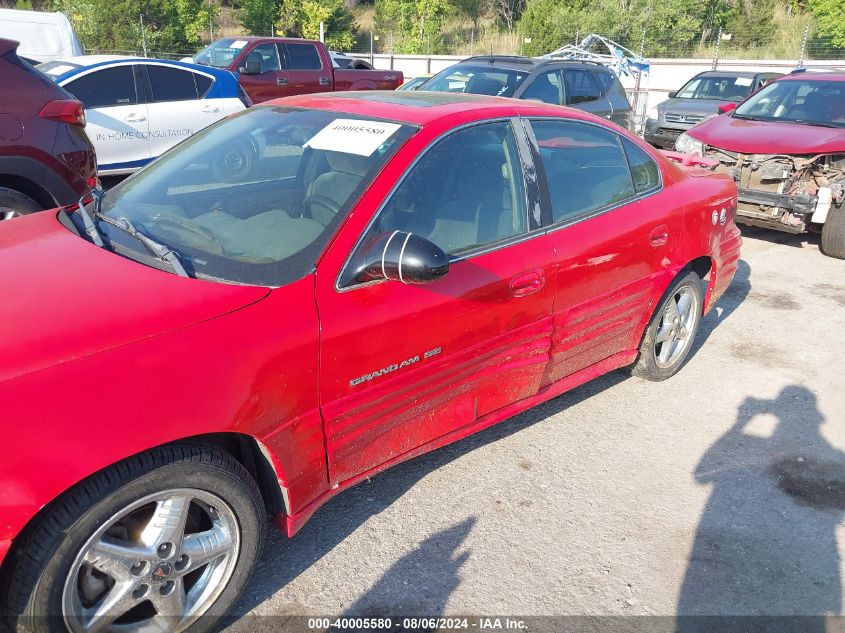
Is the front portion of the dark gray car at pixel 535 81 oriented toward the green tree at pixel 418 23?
no

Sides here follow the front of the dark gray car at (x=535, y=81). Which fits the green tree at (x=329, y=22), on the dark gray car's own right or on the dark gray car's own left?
on the dark gray car's own right

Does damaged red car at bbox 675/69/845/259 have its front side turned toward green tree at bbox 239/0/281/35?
no

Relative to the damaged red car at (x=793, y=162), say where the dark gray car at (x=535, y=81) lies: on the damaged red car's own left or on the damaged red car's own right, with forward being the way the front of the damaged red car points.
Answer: on the damaged red car's own right

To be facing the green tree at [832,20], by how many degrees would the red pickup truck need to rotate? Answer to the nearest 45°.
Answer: approximately 180°

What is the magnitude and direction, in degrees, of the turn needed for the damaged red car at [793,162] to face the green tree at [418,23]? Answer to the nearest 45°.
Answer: approximately 90° to its right

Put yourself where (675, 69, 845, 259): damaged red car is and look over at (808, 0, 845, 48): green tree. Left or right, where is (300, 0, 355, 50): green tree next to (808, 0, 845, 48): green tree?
left

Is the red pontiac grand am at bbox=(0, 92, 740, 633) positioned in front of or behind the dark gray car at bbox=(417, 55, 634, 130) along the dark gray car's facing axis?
in front

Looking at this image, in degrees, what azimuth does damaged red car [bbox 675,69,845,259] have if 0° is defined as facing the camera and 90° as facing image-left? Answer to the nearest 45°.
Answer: approximately 45°

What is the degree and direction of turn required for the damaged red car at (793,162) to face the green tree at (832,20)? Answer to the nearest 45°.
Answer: approximately 135° to its right

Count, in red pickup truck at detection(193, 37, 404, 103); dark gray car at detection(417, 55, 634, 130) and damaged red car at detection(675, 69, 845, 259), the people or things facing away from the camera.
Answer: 0

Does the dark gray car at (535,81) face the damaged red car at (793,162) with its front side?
no

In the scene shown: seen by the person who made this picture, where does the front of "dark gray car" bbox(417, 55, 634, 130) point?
facing the viewer and to the left of the viewer

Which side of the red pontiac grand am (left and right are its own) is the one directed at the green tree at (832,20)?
back

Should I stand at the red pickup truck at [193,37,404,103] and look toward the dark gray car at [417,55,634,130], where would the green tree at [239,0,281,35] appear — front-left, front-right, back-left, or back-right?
back-left

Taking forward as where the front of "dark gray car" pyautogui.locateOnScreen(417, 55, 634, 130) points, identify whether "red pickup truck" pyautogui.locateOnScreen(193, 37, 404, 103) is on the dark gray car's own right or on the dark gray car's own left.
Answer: on the dark gray car's own right

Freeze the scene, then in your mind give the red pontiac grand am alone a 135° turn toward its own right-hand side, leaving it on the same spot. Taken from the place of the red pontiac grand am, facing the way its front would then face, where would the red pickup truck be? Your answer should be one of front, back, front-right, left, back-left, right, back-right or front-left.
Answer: front

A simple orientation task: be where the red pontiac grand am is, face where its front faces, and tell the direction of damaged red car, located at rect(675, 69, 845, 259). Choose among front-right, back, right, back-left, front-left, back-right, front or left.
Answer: back
